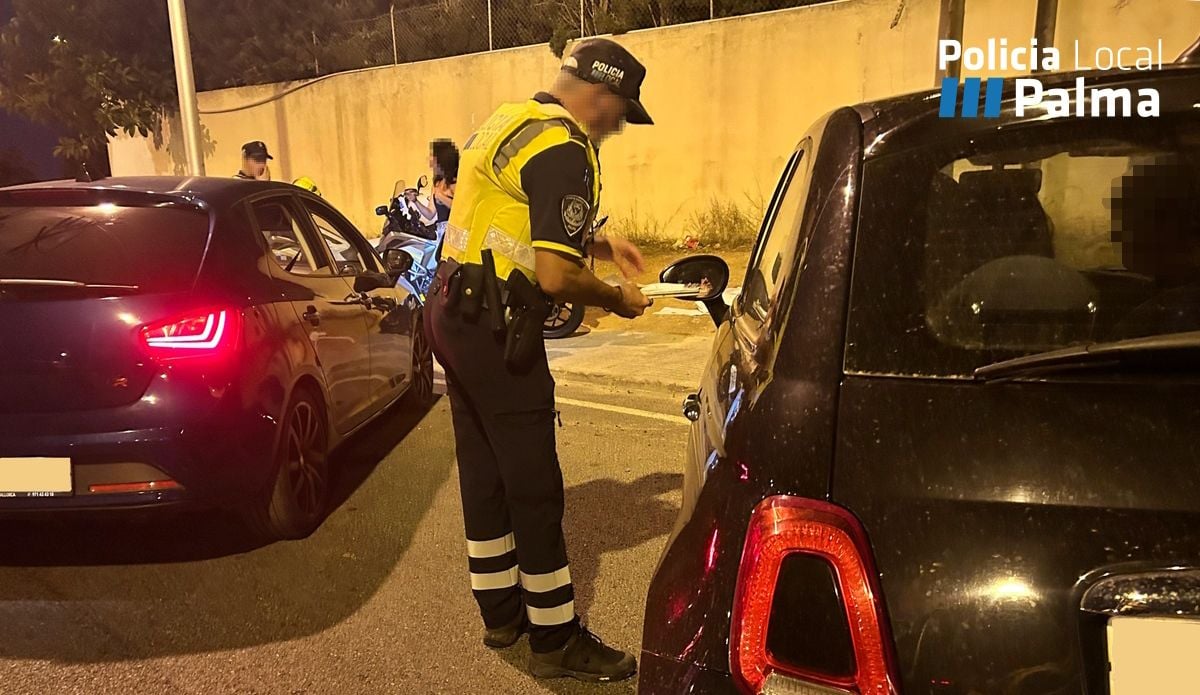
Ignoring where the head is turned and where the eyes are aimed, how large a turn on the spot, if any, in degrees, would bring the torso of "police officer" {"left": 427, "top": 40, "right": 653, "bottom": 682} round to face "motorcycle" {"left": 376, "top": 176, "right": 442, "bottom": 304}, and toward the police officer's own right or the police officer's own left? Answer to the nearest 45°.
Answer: approximately 90° to the police officer's own left

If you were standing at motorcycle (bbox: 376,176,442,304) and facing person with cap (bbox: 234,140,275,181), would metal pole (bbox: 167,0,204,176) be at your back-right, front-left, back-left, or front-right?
front-right

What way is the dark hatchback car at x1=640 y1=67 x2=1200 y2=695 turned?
away from the camera

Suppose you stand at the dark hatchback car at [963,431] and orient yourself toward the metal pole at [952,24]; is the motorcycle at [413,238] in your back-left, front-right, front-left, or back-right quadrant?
front-left

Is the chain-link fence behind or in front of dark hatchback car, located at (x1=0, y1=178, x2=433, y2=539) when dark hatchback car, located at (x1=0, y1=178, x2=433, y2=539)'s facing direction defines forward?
in front

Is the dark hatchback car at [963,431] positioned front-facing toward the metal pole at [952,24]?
yes

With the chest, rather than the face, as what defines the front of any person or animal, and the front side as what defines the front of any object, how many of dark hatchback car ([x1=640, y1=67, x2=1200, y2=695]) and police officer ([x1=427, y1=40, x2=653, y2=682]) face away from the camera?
1

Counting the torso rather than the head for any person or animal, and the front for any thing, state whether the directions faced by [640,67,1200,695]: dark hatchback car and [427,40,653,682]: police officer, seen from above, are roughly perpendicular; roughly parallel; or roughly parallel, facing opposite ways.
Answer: roughly perpendicular

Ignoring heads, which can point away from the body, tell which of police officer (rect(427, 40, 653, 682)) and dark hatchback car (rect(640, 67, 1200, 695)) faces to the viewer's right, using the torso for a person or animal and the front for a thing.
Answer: the police officer

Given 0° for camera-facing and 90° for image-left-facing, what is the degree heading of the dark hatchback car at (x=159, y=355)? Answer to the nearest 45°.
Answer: approximately 225°

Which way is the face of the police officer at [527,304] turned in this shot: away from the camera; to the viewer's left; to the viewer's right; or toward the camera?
to the viewer's right

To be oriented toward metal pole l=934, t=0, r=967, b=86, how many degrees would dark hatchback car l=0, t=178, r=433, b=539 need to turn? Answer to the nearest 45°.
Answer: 0° — it already faces it

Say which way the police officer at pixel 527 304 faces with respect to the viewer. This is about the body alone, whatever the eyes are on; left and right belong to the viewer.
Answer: facing to the right of the viewer

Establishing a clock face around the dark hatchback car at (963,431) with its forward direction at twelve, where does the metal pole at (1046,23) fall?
The metal pole is roughly at 12 o'clock from the dark hatchback car.
